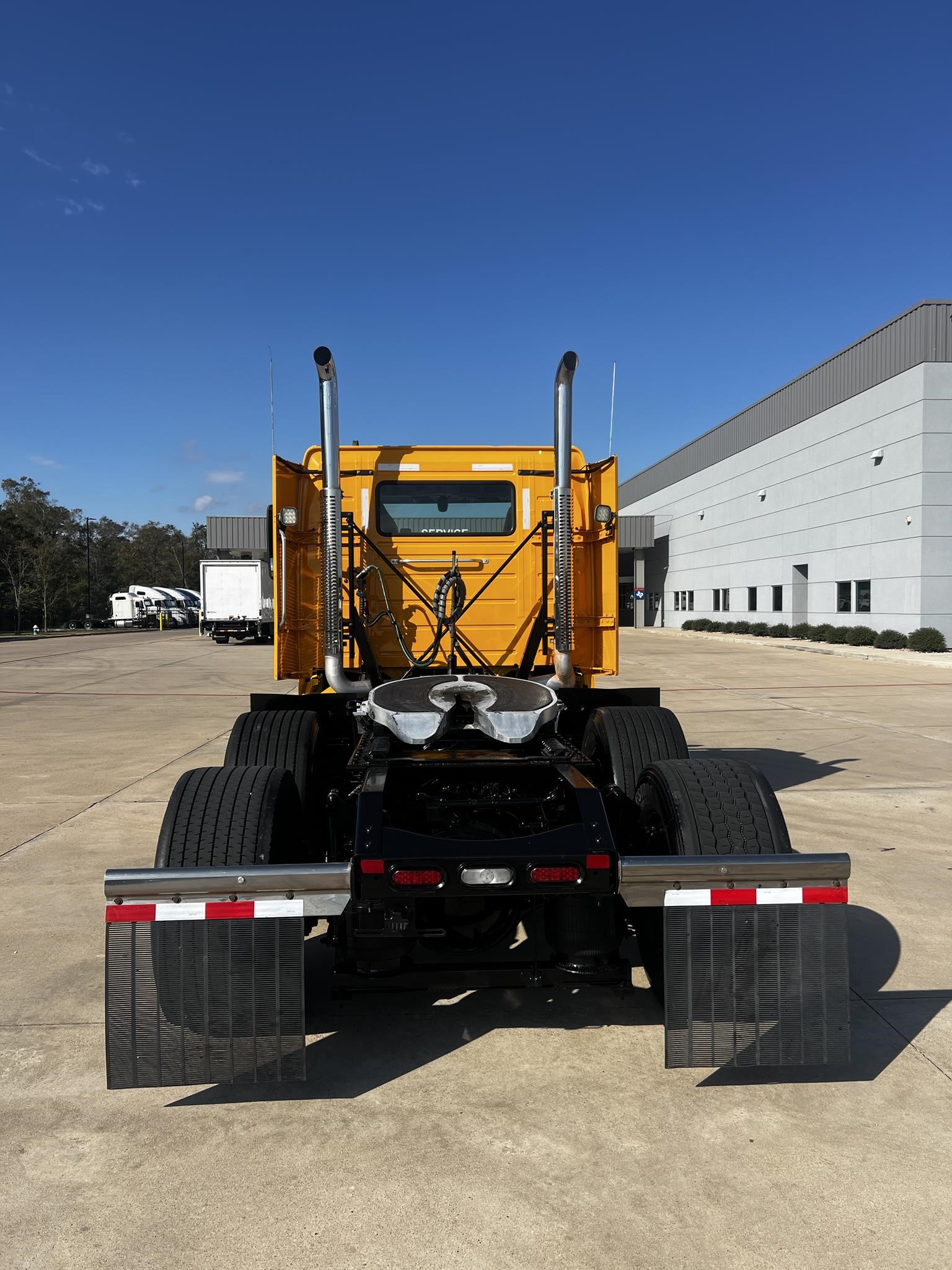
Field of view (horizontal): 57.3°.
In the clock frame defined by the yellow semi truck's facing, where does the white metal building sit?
The white metal building is roughly at 1 o'clock from the yellow semi truck.

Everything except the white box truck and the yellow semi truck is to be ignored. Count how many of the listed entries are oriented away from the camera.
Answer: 2

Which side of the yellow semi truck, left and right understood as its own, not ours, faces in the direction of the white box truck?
front

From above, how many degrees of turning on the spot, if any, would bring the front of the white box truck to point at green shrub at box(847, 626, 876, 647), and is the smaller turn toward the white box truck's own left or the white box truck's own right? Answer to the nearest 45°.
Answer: approximately 135° to the white box truck's own right

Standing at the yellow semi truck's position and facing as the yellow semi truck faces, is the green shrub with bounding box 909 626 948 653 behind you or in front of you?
in front

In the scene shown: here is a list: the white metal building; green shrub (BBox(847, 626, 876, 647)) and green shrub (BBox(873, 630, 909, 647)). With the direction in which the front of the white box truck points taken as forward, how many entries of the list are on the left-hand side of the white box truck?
0

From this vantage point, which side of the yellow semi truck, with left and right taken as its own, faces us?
back

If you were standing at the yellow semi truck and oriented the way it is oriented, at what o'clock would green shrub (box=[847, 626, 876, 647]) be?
The green shrub is roughly at 1 o'clock from the yellow semi truck.

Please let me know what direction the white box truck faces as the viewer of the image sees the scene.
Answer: facing away from the viewer

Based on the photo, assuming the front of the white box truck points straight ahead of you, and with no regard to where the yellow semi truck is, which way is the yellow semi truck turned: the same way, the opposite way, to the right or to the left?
the same way

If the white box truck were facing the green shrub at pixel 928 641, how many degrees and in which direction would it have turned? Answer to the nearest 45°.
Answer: approximately 135° to its right

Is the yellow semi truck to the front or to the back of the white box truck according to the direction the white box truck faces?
to the back

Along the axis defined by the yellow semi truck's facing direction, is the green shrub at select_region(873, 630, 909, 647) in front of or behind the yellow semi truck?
in front

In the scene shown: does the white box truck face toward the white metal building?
no

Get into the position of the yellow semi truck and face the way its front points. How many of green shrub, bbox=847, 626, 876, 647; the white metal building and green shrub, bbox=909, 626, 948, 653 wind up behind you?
0
